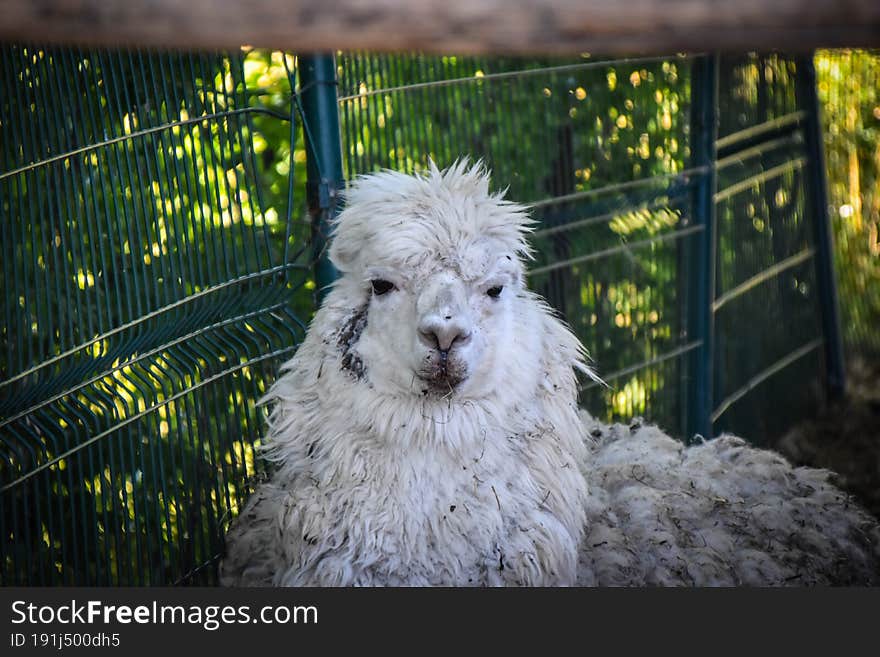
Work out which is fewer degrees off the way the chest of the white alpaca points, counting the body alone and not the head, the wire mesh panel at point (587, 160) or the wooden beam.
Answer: the wooden beam

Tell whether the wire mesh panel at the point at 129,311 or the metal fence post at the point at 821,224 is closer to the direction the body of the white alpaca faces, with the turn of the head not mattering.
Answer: the wire mesh panel

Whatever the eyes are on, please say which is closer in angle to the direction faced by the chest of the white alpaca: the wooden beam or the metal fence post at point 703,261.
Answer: the wooden beam

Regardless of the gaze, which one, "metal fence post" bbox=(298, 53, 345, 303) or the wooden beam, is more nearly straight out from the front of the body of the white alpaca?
the wooden beam

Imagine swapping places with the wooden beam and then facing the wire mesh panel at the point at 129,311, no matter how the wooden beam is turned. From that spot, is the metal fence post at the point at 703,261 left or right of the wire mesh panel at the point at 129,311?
right

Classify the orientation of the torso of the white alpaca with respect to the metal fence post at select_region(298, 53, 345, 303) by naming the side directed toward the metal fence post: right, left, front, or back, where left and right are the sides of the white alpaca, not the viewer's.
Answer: right

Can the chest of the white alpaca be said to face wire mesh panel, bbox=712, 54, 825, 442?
no

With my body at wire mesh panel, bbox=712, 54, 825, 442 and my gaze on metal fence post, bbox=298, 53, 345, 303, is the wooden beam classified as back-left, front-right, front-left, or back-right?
front-left

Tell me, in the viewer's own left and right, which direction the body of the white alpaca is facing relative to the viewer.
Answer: facing the viewer and to the left of the viewer

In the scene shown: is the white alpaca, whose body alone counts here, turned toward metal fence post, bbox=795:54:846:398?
no

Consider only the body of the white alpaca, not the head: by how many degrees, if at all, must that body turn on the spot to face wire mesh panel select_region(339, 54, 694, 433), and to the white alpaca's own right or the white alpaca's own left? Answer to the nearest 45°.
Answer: approximately 135° to the white alpaca's own right

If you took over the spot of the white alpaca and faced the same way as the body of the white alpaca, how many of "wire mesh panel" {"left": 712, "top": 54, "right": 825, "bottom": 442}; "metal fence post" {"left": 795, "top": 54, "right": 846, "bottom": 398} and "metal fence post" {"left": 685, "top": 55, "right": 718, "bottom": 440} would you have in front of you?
0

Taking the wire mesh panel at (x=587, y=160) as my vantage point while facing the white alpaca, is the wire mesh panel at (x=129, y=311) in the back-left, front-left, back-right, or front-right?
front-right
